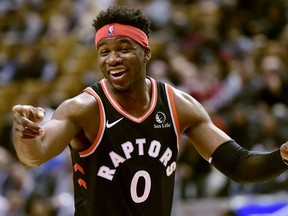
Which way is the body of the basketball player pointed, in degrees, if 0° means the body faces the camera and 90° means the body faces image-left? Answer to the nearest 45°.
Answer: approximately 0°
